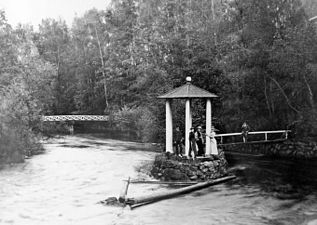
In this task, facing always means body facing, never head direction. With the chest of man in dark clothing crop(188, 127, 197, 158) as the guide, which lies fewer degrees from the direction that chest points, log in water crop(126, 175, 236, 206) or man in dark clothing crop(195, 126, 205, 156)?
the log in water

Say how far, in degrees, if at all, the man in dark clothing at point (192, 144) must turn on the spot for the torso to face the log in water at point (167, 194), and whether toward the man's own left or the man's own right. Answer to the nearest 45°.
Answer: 0° — they already face it

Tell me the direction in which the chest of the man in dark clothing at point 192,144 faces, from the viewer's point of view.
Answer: toward the camera

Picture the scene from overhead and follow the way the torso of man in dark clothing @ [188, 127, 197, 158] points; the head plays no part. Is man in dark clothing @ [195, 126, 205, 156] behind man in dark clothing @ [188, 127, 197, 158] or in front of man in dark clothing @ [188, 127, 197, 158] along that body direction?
behind
